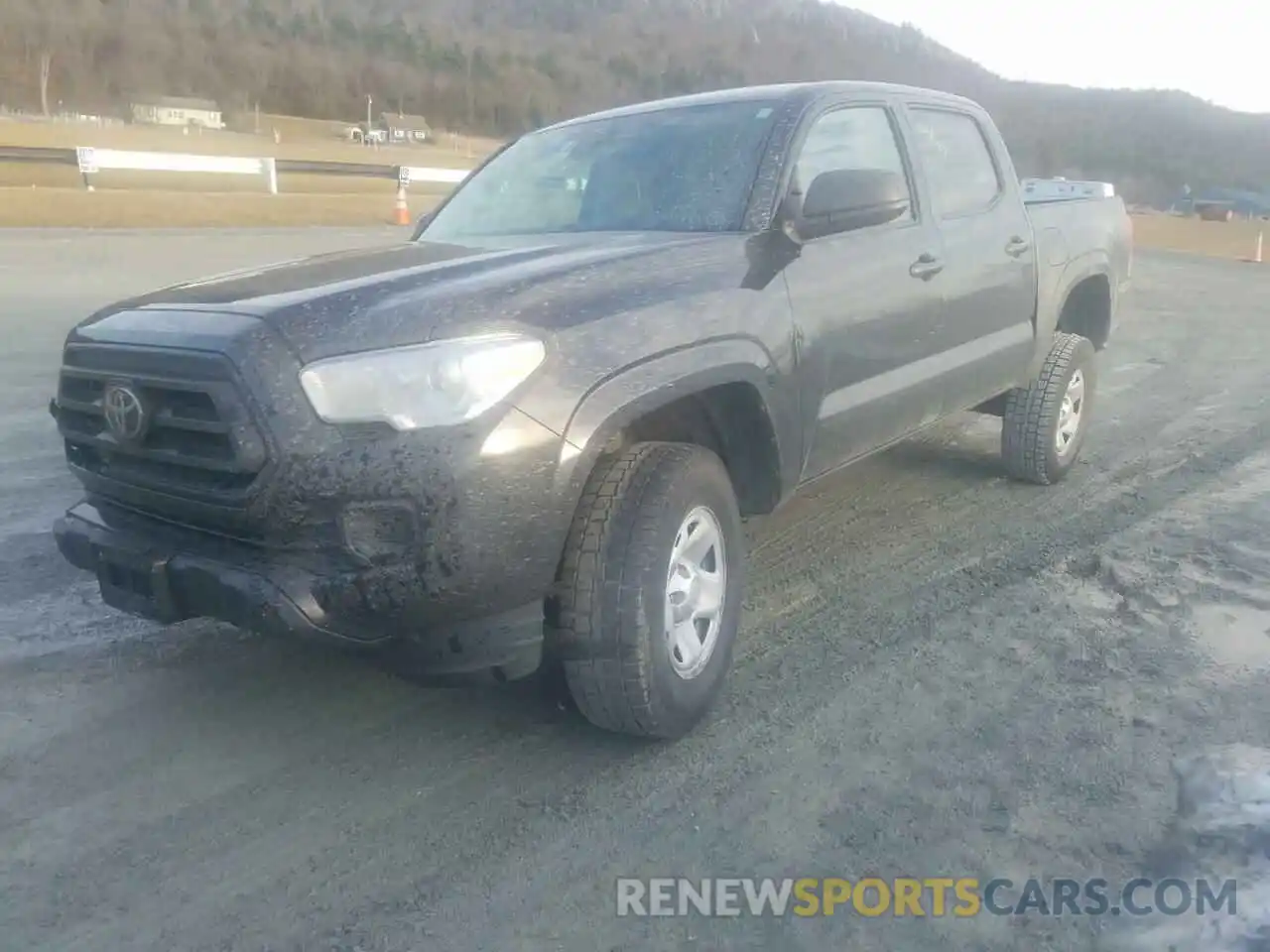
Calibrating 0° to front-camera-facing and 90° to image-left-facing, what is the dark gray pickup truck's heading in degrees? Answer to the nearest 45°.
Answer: approximately 45°

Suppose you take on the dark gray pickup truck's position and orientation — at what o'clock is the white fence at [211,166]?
The white fence is roughly at 4 o'clock from the dark gray pickup truck.
